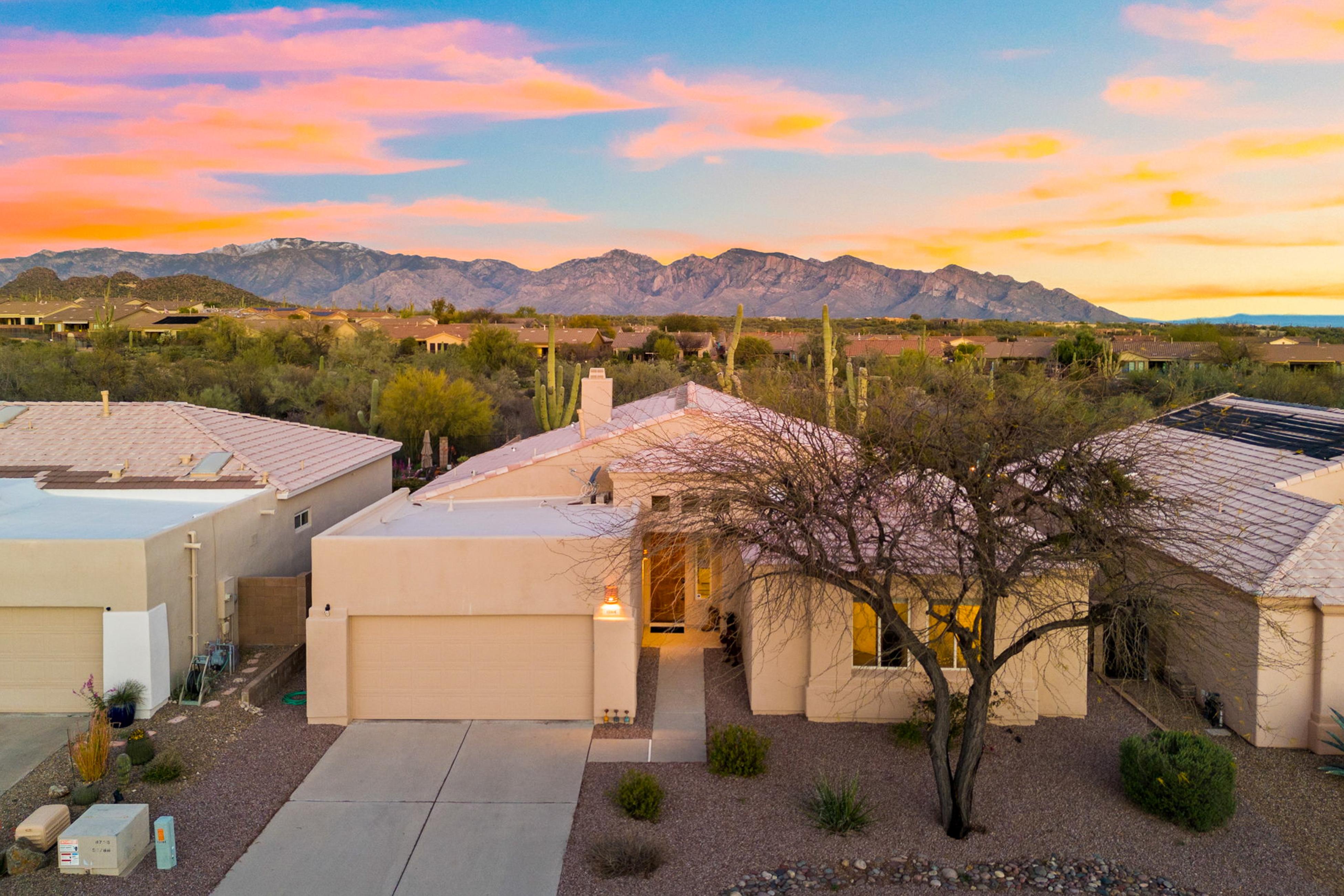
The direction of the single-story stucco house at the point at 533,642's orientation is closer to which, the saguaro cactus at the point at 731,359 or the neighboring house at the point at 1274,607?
the neighboring house

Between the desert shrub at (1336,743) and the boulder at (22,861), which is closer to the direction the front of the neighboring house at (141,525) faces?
the boulder

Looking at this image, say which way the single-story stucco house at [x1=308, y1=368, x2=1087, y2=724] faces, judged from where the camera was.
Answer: facing the viewer

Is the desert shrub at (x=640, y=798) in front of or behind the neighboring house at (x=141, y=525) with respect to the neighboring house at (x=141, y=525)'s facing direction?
in front

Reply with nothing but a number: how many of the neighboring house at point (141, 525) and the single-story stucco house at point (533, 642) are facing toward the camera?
2

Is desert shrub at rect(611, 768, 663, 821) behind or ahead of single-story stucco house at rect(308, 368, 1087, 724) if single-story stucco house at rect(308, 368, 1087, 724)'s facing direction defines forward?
ahead

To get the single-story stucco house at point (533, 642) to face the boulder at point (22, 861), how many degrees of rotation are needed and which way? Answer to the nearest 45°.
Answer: approximately 45° to its right

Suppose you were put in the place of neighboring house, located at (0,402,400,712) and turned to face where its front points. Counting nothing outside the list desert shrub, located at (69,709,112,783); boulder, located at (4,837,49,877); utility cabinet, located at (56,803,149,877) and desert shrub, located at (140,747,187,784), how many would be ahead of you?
4

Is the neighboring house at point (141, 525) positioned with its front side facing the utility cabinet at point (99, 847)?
yes

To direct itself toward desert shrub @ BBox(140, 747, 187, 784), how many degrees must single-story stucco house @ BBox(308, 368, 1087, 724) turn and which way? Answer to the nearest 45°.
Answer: approximately 45° to its right

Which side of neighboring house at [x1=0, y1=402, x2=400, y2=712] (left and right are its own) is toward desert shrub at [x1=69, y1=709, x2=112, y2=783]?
front

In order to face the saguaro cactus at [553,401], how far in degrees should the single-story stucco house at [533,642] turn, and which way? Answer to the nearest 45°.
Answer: approximately 180°

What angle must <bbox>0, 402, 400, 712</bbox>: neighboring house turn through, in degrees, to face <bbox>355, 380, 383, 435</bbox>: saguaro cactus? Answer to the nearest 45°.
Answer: approximately 180°

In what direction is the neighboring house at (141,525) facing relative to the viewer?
toward the camera

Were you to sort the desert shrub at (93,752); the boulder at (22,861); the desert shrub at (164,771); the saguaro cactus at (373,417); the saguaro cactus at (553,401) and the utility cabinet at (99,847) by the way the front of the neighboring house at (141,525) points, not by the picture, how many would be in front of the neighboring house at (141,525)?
4
